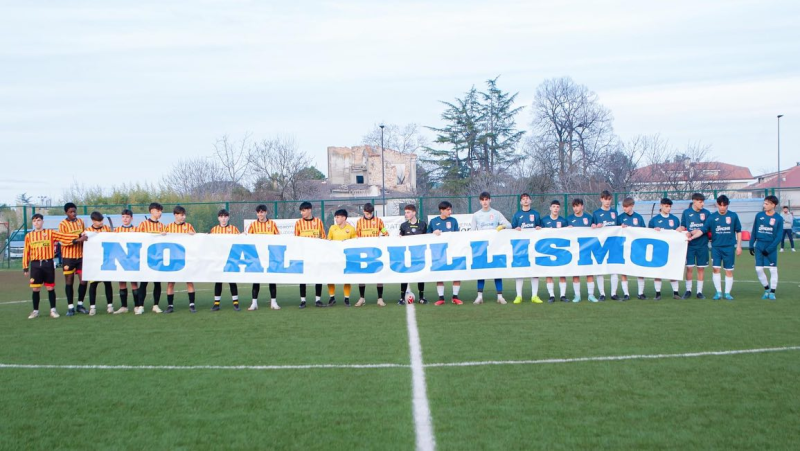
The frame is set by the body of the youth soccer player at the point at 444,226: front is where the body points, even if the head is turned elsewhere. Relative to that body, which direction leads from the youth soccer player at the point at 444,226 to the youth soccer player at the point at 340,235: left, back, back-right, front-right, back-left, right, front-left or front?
right

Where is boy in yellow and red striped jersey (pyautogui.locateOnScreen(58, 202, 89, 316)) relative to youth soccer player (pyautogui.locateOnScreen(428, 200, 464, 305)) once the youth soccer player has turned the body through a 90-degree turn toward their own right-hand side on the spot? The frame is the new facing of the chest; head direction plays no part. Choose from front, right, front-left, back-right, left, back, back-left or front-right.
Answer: front

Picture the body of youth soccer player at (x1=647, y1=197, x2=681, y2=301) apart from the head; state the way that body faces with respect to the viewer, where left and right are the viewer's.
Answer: facing the viewer

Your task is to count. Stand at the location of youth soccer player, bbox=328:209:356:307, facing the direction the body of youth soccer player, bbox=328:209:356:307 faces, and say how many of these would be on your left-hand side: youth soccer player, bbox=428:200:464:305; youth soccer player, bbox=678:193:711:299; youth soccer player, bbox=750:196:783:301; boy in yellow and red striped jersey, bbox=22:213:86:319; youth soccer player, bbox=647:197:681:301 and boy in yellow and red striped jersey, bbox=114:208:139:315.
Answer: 4

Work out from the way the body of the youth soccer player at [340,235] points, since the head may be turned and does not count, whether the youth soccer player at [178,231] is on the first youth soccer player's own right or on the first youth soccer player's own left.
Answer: on the first youth soccer player's own right

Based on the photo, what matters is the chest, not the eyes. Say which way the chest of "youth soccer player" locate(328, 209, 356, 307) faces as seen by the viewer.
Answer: toward the camera

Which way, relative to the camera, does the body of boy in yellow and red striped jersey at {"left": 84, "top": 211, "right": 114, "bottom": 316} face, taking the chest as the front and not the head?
toward the camera

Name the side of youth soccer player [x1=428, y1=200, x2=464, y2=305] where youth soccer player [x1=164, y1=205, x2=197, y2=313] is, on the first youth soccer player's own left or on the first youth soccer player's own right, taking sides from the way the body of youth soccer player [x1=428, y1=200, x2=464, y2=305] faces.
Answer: on the first youth soccer player's own right

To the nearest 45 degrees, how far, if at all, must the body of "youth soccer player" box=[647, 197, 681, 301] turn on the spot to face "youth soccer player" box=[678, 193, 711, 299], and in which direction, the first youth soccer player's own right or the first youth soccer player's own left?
approximately 90° to the first youth soccer player's own left

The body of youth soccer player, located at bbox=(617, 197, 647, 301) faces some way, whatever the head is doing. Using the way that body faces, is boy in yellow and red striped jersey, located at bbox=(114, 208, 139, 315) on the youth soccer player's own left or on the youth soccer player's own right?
on the youth soccer player's own right

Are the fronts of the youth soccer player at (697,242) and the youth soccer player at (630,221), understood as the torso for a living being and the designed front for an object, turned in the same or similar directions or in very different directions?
same or similar directions

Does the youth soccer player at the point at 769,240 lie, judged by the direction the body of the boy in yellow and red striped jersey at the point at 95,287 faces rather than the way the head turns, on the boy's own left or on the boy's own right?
on the boy's own left

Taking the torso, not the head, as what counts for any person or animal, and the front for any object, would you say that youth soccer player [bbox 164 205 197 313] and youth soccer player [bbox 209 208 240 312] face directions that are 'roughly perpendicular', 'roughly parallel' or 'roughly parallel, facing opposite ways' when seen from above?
roughly parallel

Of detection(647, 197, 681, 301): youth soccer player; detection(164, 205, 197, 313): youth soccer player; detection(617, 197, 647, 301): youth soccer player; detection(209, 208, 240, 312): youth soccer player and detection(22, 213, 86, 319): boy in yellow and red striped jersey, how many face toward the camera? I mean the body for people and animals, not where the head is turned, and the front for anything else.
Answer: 5

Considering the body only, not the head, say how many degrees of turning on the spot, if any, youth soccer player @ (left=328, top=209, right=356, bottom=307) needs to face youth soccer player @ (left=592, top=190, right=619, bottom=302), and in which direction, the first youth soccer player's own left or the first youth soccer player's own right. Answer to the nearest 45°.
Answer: approximately 90° to the first youth soccer player's own left

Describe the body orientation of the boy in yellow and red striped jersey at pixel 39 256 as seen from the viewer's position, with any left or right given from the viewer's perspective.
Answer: facing the viewer

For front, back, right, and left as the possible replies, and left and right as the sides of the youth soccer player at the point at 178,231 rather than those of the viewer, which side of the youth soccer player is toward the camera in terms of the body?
front

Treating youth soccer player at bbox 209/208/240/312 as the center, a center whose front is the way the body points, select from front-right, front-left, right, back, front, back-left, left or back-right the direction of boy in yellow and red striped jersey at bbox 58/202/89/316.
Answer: right
